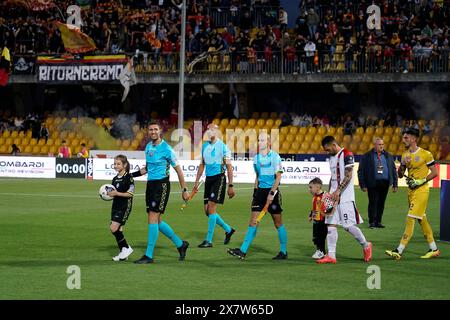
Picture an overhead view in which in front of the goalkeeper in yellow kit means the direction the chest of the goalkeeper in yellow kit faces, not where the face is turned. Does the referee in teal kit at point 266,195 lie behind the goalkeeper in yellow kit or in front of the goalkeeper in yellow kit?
in front

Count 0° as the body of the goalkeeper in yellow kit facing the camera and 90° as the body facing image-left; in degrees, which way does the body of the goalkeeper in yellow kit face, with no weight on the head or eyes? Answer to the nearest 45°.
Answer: approximately 45°

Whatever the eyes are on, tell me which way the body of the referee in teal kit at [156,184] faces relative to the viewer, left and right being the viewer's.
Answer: facing the viewer and to the left of the viewer

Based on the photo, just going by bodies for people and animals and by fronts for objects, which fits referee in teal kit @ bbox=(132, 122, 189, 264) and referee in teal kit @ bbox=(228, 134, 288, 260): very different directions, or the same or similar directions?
same or similar directions

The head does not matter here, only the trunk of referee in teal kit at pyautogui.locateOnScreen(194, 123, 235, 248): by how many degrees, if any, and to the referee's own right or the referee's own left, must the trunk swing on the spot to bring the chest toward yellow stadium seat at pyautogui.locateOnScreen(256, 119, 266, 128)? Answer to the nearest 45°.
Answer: approximately 135° to the referee's own right

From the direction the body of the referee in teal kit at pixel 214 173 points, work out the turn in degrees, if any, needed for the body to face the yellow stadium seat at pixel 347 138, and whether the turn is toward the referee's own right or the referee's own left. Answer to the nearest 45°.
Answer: approximately 135° to the referee's own right

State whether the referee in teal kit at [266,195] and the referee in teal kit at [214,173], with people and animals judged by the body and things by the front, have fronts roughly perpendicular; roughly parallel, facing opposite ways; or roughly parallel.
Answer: roughly parallel

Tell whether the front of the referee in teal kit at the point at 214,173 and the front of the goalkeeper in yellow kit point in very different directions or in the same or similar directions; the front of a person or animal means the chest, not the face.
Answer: same or similar directions

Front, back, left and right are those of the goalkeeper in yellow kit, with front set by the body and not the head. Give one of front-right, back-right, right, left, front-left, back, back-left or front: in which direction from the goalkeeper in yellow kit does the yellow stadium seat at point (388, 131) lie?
back-right

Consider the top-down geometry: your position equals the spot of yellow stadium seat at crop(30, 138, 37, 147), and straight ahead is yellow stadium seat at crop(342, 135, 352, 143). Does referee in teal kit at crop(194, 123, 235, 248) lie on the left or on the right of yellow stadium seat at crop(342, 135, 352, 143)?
right

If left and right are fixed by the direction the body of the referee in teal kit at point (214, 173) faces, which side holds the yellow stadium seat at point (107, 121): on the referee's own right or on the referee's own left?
on the referee's own right
